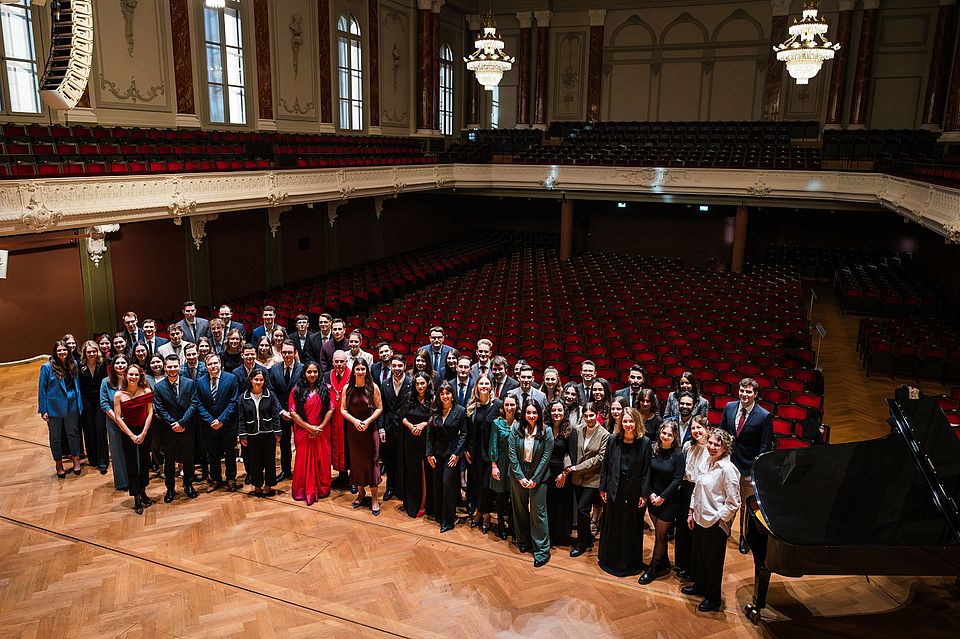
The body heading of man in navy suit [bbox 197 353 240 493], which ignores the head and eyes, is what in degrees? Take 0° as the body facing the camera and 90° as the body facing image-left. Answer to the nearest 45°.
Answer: approximately 0°

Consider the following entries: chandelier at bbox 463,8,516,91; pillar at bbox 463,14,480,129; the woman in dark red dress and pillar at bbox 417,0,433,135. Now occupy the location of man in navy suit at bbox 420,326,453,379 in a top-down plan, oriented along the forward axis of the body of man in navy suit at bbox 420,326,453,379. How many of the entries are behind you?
3

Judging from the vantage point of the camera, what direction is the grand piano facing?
facing to the right of the viewer

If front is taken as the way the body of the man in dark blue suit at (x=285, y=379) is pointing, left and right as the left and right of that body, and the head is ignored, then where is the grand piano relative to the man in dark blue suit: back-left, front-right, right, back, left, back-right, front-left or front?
front-left

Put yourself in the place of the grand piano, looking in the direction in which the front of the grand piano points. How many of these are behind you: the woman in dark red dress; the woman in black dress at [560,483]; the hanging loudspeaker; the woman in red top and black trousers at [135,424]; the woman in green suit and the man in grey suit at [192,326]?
6

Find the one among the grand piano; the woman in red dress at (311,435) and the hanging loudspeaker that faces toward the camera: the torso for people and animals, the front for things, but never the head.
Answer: the woman in red dress

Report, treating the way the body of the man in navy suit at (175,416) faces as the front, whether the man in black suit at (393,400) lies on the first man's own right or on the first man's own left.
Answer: on the first man's own left

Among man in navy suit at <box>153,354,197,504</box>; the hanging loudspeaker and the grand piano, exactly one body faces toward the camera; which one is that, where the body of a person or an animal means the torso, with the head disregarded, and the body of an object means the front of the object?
the man in navy suit

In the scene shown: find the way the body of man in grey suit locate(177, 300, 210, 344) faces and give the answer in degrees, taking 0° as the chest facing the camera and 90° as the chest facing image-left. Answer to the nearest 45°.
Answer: approximately 0°
